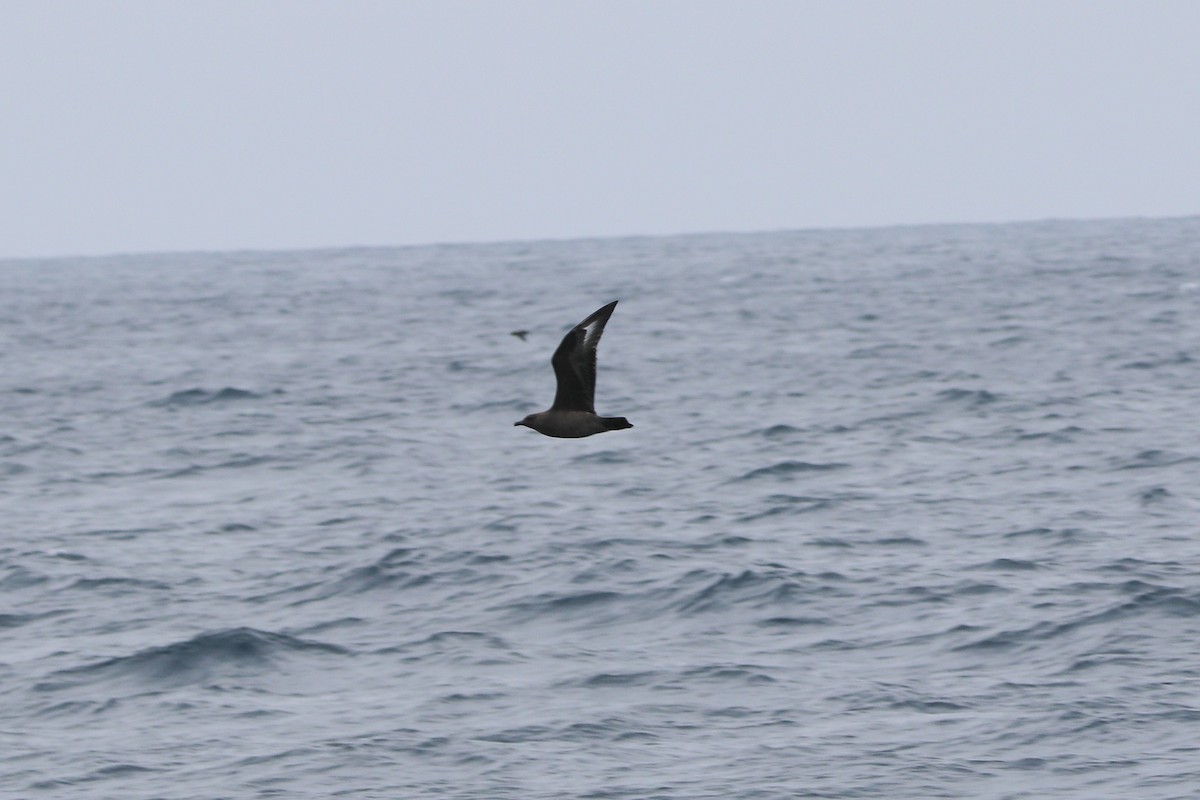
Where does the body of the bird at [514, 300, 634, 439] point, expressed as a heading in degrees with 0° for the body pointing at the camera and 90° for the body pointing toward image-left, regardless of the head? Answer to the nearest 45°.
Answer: approximately 90°
